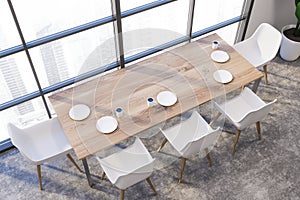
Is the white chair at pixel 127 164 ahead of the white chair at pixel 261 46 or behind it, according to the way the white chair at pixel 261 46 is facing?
ahead

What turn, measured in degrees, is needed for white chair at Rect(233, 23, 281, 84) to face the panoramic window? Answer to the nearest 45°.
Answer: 0° — it already faces it

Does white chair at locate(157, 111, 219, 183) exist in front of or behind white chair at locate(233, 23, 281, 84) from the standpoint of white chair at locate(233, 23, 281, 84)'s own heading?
in front

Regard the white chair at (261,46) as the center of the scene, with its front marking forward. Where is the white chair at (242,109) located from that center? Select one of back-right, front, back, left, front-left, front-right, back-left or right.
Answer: front-left

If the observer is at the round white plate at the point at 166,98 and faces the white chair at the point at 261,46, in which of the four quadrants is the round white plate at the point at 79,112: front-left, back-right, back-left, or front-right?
back-left

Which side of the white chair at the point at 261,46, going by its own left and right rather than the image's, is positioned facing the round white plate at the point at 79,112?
front

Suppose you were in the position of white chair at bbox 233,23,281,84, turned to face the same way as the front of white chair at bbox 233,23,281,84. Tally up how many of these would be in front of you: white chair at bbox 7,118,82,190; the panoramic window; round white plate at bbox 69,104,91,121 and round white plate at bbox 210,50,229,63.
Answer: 4

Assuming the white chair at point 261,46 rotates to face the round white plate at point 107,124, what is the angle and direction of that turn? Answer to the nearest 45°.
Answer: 0° — it already faces it

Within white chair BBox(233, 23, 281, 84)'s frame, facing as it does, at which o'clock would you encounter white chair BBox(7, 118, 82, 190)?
white chair BBox(7, 118, 82, 190) is roughly at 12 o'clock from white chair BBox(233, 23, 281, 84).

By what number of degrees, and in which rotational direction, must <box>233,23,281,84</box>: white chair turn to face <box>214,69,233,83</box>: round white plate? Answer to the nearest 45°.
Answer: approximately 45° to its left

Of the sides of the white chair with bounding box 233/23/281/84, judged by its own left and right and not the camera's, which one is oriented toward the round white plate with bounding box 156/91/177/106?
front

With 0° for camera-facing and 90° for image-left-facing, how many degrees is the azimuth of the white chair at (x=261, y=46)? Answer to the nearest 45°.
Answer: approximately 45°
